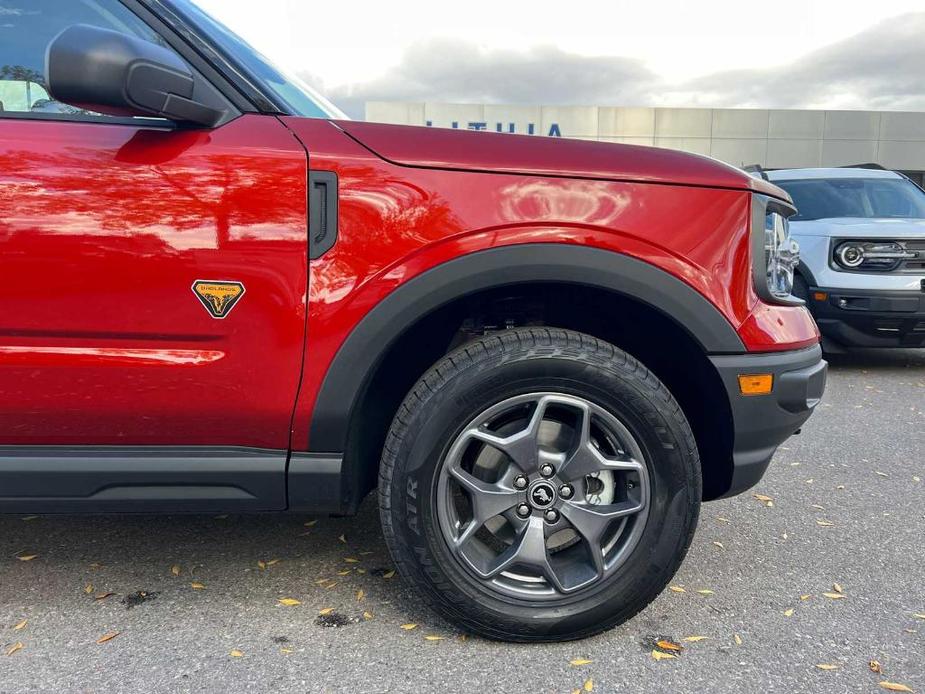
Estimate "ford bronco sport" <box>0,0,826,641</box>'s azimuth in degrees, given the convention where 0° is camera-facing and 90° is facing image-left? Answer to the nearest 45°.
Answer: approximately 270°

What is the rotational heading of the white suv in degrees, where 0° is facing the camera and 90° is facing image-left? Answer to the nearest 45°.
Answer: approximately 315°

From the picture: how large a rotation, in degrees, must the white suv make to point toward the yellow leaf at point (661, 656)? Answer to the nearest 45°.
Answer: approximately 45° to its right

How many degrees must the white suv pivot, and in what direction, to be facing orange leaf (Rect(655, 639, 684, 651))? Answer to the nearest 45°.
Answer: approximately 45° to its right
